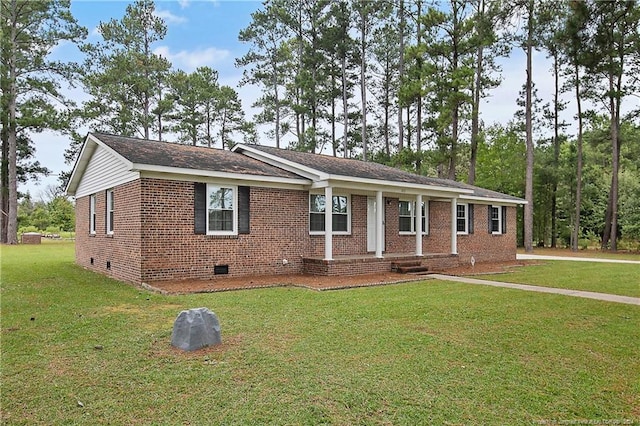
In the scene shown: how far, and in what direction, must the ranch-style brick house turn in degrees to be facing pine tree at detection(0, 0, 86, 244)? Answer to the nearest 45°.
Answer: approximately 180°

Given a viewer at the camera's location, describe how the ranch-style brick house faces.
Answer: facing the viewer and to the right of the viewer

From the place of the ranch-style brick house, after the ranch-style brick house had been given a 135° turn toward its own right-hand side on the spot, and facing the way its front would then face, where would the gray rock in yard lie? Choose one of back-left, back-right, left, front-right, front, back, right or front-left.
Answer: left
